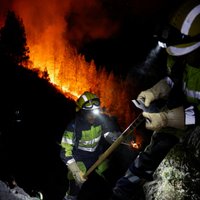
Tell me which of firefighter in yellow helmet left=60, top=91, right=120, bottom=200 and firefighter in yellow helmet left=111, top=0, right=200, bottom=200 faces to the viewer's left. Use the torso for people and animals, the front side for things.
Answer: firefighter in yellow helmet left=111, top=0, right=200, bottom=200

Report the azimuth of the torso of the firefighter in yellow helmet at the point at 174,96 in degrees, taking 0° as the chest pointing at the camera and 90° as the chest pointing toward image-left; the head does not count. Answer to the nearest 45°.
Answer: approximately 90°

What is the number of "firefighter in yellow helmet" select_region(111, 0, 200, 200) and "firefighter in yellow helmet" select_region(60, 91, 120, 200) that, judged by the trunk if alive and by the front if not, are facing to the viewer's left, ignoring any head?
1

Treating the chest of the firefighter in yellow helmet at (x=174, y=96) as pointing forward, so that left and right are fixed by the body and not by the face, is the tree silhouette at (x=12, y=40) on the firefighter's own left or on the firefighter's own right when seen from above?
on the firefighter's own right

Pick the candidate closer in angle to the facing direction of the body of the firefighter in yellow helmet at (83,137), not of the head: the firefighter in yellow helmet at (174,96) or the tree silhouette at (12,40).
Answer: the firefighter in yellow helmet

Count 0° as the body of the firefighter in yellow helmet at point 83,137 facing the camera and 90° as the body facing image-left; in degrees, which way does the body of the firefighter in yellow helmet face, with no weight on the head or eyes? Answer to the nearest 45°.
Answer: approximately 315°
